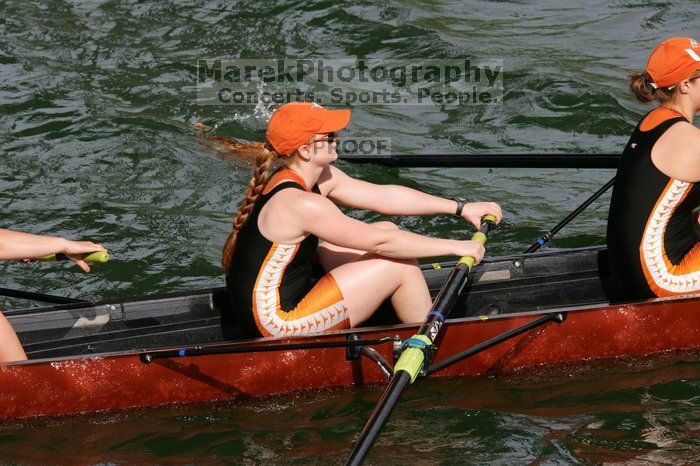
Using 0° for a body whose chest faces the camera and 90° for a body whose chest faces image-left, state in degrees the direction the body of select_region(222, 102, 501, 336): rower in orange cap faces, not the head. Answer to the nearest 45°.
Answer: approximately 270°

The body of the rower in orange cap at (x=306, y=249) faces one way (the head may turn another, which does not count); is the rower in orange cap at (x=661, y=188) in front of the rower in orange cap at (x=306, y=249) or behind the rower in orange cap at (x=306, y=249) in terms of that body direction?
in front
